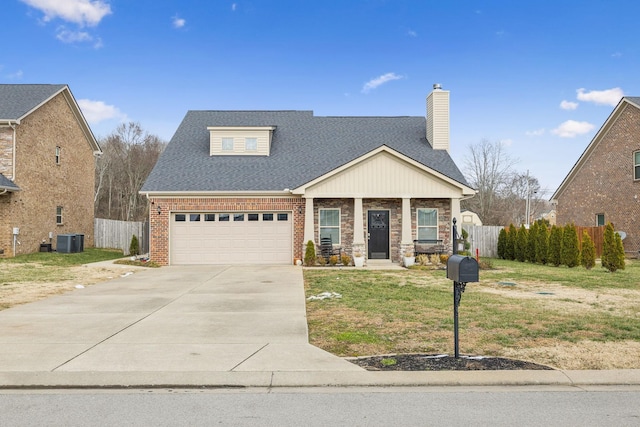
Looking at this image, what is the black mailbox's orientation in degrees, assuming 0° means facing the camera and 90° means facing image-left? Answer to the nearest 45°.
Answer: approximately 0°

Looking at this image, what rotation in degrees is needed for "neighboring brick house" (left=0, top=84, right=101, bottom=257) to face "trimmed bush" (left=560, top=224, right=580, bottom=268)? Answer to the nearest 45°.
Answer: approximately 90° to its left

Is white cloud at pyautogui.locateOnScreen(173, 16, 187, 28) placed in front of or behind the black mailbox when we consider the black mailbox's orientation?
behind

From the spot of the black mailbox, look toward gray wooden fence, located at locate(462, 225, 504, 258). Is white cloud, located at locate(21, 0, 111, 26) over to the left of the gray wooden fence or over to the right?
left

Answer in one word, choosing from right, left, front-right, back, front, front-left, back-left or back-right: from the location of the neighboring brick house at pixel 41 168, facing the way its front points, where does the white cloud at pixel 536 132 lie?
back-left

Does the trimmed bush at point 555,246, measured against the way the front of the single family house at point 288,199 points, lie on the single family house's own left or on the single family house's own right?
on the single family house's own left

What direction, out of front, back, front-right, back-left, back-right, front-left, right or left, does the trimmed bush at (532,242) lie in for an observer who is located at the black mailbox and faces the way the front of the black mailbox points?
back

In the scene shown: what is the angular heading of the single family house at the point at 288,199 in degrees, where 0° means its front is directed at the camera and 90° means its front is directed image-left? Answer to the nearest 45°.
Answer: approximately 0°

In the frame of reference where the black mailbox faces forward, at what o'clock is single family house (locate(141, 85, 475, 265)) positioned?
The single family house is roughly at 5 o'clock from the black mailbox.

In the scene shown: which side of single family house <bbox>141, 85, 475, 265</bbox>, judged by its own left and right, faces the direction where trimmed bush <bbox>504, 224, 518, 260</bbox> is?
left

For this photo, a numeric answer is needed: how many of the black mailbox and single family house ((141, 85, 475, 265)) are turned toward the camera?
2
